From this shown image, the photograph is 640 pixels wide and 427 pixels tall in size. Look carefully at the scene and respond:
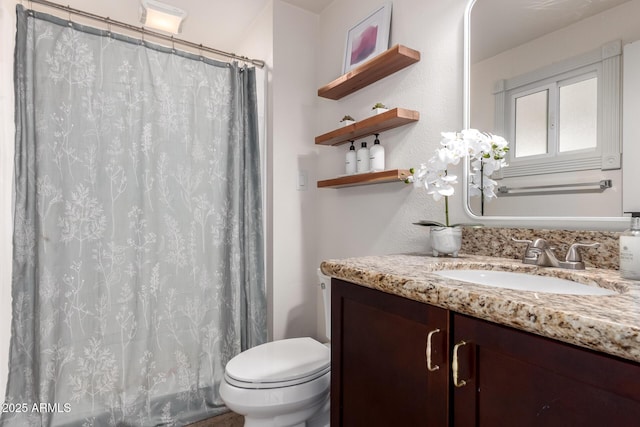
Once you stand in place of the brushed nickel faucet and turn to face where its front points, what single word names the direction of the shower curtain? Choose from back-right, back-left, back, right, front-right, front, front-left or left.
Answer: front-right

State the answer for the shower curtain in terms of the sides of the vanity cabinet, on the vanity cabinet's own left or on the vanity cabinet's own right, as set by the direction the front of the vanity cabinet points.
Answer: on the vanity cabinet's own right

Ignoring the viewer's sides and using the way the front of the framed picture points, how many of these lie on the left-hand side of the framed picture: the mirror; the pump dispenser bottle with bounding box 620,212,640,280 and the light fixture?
2

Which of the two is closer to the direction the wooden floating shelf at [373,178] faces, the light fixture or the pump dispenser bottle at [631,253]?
the light fixture

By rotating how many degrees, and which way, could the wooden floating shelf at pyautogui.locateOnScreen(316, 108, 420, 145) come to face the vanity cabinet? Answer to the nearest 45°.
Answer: approximately 45° to its left

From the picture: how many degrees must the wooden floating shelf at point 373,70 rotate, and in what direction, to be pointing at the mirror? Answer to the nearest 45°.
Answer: approximately 90° to its left

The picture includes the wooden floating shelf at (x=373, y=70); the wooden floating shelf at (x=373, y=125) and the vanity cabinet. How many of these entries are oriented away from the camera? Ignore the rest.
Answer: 0

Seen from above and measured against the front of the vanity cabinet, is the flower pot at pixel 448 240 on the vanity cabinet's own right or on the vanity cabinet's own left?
on the vanity cabinet's own right

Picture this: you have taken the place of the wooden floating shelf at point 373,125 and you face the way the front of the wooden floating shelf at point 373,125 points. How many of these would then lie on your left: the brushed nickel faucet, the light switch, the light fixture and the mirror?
2

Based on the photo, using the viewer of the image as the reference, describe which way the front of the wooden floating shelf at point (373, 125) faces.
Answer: facing the viewer and to the left of the viewer

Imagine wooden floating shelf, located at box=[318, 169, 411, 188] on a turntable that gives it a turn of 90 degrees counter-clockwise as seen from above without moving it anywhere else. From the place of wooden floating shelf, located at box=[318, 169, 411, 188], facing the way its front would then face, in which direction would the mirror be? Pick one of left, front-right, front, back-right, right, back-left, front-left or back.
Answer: front
